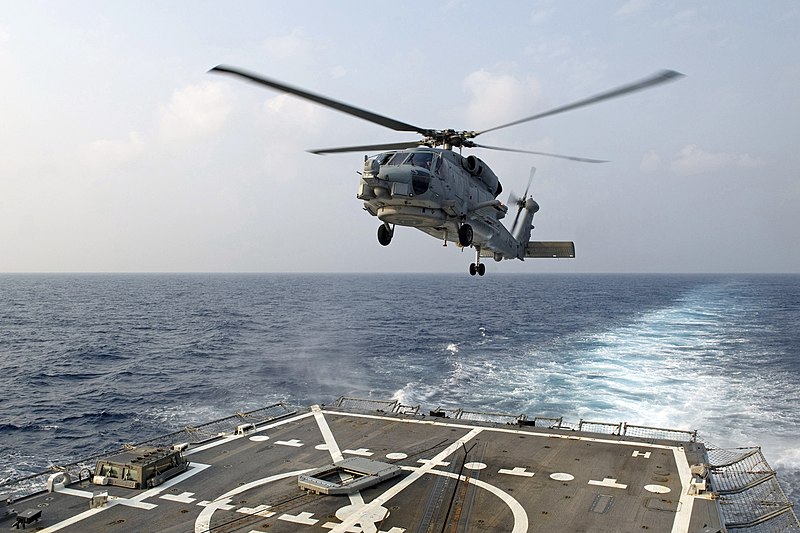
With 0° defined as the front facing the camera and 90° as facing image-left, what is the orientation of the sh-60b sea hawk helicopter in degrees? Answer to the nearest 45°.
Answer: approximately 45°
